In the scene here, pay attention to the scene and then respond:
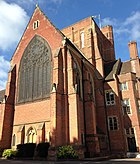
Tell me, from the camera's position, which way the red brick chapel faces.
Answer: facing the viewer and to the left of the viewer
